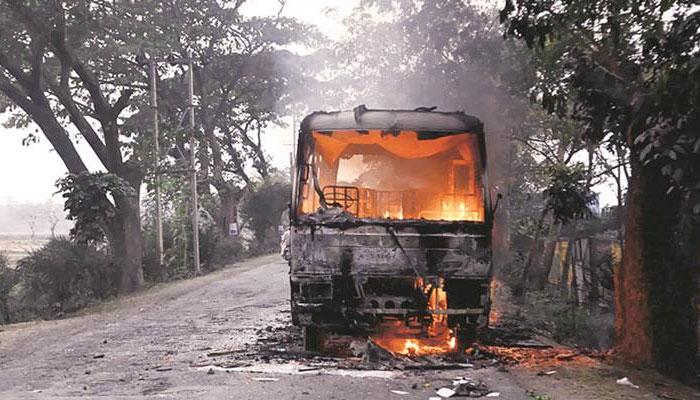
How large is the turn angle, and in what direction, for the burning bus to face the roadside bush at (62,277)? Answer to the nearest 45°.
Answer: approximately 135° to its right

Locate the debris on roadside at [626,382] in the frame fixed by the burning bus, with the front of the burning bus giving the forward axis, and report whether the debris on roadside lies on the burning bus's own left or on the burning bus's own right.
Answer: on the burning bus's own left

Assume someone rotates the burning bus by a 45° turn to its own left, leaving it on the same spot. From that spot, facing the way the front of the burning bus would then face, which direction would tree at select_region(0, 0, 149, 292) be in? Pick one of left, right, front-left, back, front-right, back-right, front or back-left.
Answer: back

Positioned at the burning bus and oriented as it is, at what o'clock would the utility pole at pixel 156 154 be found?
The utility pole is roughly at 5 o'clock from the burning bus.

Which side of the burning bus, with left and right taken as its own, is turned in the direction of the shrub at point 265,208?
back

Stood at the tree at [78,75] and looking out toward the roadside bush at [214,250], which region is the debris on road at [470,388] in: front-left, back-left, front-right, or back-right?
back-right

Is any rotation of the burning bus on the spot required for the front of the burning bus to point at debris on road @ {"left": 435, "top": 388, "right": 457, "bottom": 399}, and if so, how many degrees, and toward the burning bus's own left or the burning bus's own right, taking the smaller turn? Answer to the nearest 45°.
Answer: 0° — it already faces it

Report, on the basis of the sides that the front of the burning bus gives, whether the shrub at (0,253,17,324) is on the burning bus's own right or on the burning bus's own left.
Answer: on the burning bus's own right

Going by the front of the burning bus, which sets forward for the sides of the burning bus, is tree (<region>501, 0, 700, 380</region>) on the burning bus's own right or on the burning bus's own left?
on the burning bus's own left

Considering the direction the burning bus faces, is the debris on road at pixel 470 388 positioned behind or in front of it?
in front

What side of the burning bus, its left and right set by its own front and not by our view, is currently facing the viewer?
front
